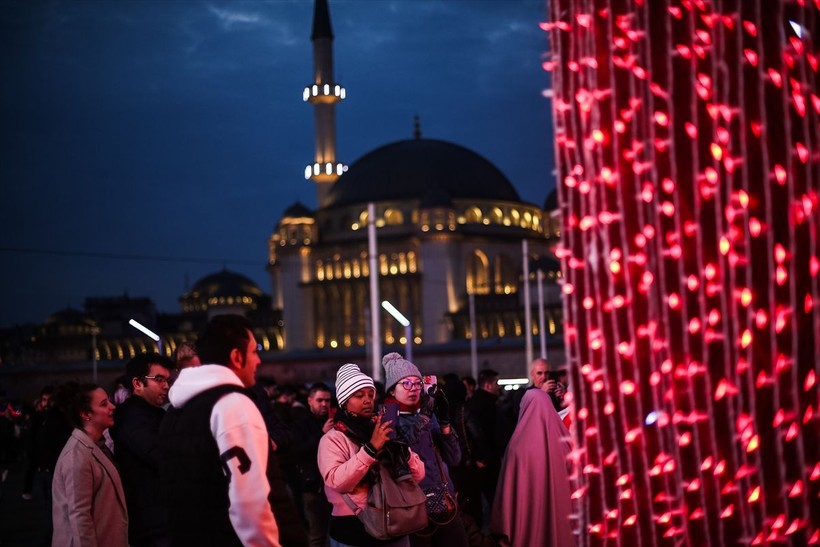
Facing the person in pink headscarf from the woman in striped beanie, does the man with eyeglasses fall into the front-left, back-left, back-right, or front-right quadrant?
back-left

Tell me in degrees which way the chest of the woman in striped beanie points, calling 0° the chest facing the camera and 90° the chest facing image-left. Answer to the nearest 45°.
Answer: approximately 315°

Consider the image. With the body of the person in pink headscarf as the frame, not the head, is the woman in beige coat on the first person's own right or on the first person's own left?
on the first person's own left

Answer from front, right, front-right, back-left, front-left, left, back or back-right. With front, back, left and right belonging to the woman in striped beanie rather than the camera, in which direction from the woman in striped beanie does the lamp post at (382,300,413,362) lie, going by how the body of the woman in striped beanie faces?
back-left

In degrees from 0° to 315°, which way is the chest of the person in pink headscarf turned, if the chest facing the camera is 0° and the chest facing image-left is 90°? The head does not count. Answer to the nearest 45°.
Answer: approximately 180°

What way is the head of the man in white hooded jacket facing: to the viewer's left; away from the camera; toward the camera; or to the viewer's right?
to the viewer's right

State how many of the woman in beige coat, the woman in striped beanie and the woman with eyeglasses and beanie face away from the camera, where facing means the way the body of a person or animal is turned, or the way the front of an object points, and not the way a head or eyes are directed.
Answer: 0

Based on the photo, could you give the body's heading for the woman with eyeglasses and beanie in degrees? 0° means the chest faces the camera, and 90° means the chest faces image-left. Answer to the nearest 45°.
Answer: approximately 315°

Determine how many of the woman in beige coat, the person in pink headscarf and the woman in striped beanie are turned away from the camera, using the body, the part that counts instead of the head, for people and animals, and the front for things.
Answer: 1

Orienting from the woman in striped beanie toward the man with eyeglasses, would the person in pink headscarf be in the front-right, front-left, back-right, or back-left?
back-right

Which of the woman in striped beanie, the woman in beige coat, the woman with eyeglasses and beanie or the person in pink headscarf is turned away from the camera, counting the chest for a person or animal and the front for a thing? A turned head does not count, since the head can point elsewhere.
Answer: the person in pink headscarf

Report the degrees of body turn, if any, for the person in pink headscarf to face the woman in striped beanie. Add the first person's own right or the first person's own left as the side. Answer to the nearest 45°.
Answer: approximately 135° to the first person's own left

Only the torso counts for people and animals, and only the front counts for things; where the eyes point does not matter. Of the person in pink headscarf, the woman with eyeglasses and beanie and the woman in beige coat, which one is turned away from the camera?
the person in pink headscarf

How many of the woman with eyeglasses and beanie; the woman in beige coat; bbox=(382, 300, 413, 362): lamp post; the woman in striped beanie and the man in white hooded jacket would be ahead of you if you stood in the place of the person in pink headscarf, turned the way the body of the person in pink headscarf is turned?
1

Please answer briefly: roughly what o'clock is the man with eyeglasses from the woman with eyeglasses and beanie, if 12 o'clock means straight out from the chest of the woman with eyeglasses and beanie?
The man with eyeglasses is roughly at 4 o'clock from the woman with eyeglasses and beanie.

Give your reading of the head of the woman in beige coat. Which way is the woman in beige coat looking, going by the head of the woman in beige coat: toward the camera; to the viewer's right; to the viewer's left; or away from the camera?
to the viewer's right
